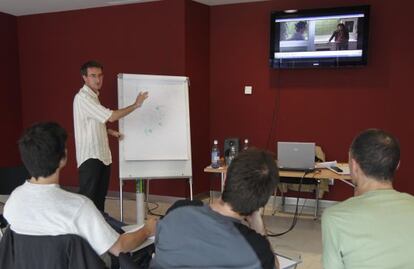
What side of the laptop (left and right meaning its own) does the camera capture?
back

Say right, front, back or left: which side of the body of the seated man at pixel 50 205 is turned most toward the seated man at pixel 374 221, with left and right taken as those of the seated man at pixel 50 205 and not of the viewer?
right

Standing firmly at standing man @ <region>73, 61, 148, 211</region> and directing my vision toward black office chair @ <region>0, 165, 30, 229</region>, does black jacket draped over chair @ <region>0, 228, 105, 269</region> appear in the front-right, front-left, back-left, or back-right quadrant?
front-left

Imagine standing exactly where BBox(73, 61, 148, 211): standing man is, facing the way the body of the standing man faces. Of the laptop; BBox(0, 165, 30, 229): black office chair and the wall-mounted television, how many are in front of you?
2

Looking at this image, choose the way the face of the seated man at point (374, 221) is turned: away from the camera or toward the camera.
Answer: away from the camera

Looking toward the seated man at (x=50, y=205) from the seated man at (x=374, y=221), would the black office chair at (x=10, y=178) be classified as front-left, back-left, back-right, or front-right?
front-right

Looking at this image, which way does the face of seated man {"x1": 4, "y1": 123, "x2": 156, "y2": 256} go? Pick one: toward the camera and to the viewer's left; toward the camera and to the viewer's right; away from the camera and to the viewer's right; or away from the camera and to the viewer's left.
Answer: away from the camera and to the viewer's right

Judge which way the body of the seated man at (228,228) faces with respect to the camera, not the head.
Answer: away from the camera

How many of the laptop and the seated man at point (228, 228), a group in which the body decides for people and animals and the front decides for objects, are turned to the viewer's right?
0

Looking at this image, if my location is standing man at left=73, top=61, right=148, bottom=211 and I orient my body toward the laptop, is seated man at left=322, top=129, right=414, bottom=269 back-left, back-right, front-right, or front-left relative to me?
front-right

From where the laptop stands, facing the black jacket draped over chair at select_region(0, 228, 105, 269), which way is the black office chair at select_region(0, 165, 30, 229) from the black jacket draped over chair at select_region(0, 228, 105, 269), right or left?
right

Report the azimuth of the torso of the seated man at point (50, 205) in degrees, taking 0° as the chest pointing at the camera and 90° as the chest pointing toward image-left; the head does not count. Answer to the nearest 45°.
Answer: approximately 225°

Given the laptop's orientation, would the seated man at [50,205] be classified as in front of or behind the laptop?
behind
